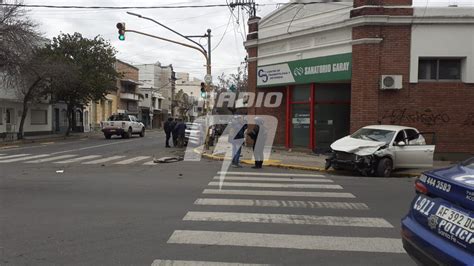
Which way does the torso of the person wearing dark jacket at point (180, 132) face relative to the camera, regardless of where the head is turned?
away from the camera

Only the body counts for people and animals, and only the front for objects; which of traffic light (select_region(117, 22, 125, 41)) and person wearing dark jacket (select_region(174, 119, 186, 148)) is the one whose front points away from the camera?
the person wearing dark jacket

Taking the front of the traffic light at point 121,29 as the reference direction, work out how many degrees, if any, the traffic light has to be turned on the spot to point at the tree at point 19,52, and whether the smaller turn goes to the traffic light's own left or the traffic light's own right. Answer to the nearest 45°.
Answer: approximately 135° to the traffic light's own right

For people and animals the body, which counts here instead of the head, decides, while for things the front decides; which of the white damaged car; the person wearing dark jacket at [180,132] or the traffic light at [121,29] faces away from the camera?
the person wearing dark jacket

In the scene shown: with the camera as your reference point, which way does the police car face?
facing away from the viewer and to the right of the viewer

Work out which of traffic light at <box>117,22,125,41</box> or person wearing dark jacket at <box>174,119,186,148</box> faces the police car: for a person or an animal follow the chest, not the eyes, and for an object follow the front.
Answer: the traffic light

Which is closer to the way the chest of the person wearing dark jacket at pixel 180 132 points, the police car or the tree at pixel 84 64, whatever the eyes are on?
the tree
